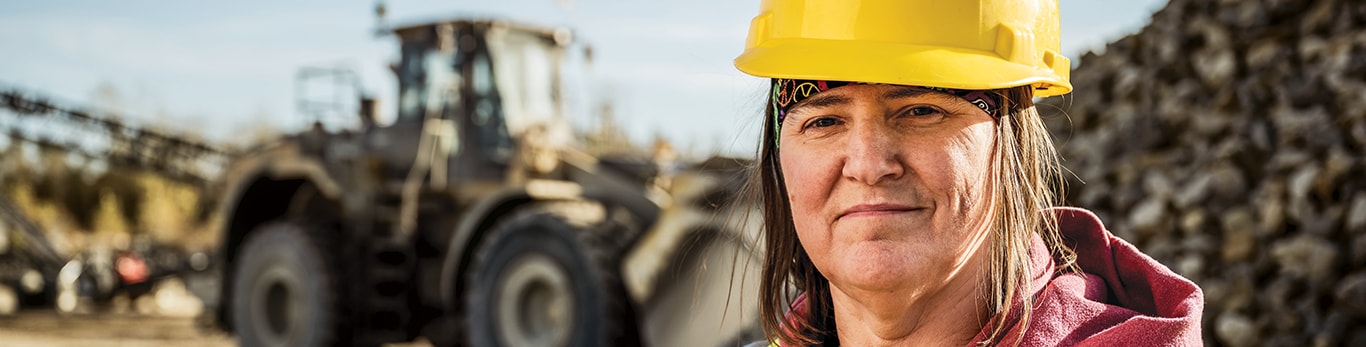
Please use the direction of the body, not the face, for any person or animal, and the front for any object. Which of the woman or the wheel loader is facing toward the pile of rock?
the wheel loader

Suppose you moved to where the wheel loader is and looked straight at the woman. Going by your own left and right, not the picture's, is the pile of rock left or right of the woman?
left

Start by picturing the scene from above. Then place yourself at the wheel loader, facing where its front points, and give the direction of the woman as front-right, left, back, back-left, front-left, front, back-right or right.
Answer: front-right

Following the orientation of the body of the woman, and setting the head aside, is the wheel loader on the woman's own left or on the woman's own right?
on the woman's own right

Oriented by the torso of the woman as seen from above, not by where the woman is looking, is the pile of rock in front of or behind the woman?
behind

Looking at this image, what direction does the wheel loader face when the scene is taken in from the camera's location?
facing the viewer and to the right of the viewer

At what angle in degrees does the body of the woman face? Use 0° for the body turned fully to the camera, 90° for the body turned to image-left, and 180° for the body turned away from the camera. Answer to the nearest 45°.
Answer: approximately 45°

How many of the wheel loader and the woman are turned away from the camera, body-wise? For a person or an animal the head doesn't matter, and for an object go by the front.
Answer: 0

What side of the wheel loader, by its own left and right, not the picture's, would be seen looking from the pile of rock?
front
